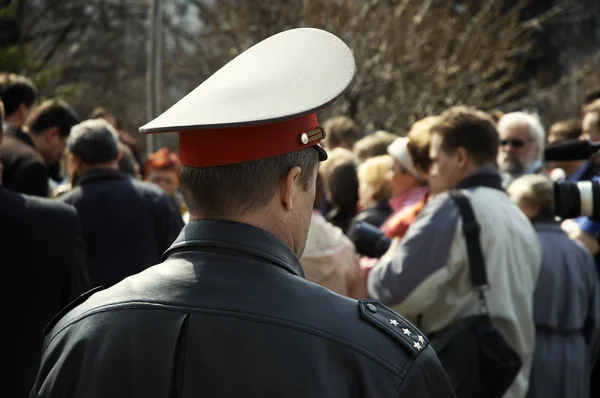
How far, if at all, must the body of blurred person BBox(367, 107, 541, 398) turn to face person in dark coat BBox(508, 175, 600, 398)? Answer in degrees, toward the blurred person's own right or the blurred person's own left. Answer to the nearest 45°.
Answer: approximately 90° to the blurred person's own right

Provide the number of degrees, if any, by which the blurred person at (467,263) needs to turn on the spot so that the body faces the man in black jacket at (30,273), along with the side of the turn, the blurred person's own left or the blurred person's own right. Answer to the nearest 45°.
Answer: approximately 45° to the blurred person's own left

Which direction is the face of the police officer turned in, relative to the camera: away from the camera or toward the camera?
away from the camera

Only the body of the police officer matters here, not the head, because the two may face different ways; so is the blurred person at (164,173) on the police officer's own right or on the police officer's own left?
on the police officer's own left

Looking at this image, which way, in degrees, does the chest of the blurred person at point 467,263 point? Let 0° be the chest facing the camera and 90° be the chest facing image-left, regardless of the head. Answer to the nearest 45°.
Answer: approximately 135°

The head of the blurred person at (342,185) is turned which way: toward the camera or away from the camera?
away from the camera

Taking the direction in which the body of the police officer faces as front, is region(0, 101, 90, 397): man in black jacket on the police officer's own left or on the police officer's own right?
on the police officer's own left

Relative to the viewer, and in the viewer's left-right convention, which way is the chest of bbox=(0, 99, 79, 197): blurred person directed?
facing away from the viewer and to the right of the viewer

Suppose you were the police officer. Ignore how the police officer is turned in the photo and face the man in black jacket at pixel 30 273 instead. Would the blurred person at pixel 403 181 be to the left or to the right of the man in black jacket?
right

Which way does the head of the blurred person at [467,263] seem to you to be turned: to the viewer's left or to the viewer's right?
to the viewer's left
